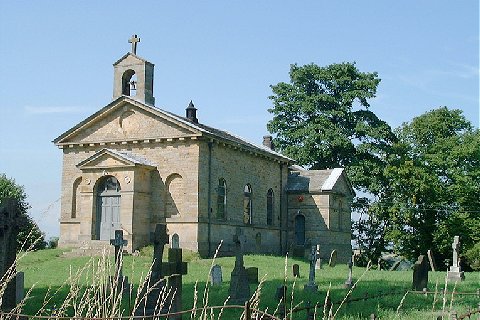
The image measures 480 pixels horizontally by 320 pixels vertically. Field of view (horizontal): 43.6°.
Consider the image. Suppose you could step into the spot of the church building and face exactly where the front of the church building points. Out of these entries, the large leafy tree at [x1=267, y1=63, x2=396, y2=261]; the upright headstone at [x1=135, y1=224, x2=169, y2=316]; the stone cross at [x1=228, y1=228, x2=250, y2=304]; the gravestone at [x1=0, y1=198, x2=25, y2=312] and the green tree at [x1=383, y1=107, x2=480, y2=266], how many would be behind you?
2

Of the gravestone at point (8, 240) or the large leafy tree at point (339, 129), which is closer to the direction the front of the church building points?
the gravestone

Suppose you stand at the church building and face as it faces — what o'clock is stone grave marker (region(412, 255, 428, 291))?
The stone grave marker is roughly at 9 o'clock from the church building.

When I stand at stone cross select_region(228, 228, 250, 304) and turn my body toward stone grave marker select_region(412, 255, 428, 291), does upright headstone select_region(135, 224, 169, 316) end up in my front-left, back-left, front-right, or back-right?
back-right

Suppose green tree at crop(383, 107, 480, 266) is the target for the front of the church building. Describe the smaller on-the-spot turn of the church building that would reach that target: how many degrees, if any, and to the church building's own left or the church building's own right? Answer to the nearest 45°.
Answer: approximately 180°

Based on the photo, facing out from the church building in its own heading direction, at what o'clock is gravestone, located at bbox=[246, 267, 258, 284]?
The gravestone is roughly at 10 o'clock from the church building.

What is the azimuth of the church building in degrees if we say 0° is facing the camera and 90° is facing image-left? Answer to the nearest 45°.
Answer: approximately 45°

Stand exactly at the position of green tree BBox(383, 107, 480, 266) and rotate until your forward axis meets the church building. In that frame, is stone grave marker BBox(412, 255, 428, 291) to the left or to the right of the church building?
left

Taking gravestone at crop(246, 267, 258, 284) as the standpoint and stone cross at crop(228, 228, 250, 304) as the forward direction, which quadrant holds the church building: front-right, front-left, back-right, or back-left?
back-right

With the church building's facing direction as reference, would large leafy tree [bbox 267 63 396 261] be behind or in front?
behind

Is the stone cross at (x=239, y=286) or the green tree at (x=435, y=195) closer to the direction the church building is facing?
the stone cross

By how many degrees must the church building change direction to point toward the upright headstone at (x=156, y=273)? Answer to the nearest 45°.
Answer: approximately 45° to its left

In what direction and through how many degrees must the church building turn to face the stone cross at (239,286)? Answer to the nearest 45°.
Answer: approximately 45° to its left
